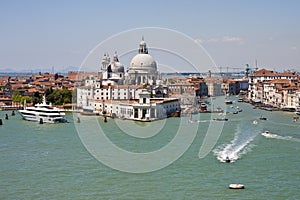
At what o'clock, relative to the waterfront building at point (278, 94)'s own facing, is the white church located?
The white church is roughly at 12 o'clock from the waterfront building.

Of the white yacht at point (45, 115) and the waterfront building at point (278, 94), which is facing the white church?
the waterfront building

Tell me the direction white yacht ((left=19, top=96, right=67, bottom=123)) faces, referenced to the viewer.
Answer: facing to the left of the viewer

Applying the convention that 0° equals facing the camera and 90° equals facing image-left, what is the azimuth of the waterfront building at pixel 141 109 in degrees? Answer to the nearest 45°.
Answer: approximately 0°

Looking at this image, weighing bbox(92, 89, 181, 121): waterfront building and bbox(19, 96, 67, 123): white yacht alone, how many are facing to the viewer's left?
1

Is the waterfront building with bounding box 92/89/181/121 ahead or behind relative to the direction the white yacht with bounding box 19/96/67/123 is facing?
behind

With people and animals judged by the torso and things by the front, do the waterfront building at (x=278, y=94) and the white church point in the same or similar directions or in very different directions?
very different directions

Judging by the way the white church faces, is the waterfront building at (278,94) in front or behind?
in front

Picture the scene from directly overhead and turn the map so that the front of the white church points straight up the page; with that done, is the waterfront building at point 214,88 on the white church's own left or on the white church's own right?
on the white church's own left
